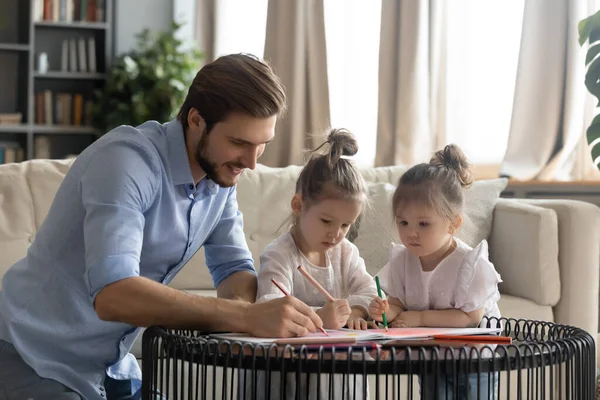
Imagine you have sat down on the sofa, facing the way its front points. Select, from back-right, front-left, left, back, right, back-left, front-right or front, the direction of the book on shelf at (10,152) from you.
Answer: back-right

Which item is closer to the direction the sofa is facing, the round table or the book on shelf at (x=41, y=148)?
the round table

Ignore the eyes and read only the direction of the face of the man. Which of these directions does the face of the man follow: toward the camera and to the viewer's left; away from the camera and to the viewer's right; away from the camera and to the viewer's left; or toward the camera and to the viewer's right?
toward the camera and to the viewer's right

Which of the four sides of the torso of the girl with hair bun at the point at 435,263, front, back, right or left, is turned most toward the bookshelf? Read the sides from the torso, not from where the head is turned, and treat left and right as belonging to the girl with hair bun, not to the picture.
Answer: right

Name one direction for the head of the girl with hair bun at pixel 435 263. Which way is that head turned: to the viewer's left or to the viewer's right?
to the viewer's left

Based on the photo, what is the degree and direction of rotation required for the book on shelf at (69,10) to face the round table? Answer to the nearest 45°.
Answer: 0° — it already faces it

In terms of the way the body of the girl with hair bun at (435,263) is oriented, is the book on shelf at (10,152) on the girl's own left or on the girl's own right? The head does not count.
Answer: on the girl's own right

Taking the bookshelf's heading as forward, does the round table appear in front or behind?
in front

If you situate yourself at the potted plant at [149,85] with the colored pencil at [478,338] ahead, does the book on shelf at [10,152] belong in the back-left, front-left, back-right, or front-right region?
back-right

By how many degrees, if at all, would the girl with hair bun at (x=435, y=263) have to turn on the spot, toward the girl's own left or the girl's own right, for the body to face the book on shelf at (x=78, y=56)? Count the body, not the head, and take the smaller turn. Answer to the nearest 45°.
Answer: approximately 90° to the girl's own right
